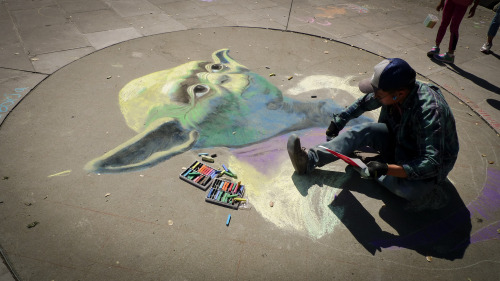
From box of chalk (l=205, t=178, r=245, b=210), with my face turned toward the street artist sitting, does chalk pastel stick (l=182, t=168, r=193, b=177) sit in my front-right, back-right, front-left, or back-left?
back-left

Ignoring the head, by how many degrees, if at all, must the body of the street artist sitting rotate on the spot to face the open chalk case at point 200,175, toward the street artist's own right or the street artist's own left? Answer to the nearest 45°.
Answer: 0° — they already face it

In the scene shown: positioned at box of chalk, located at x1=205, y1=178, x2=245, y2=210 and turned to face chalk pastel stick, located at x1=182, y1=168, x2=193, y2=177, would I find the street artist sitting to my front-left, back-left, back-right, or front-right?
back-right

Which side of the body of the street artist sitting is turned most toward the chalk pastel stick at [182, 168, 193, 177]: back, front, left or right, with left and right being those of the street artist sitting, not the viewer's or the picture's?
front

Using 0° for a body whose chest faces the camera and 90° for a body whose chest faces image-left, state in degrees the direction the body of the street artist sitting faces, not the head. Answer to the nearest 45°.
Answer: approximately 90°
